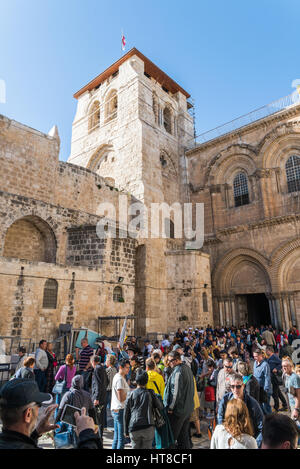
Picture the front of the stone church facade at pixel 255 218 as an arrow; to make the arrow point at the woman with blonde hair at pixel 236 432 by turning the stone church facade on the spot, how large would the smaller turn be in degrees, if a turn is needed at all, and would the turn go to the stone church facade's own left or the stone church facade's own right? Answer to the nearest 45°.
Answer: approximately 45° to the stone church facade's own left

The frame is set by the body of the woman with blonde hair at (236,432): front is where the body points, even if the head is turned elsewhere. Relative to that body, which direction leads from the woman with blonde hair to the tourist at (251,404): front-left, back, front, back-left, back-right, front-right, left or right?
front

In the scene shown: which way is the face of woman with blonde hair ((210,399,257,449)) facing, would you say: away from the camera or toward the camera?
away from the camera

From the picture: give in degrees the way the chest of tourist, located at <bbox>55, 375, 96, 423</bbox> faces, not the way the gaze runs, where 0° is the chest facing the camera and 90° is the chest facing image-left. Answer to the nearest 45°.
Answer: approximately 180°

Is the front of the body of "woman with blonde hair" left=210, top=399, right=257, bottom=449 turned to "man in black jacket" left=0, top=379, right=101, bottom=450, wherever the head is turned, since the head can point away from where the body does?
no

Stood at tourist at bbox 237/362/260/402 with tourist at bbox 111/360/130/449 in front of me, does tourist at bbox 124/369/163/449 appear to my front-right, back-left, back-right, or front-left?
front-left

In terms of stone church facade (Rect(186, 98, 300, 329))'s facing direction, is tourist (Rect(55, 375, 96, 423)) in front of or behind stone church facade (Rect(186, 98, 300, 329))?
in front

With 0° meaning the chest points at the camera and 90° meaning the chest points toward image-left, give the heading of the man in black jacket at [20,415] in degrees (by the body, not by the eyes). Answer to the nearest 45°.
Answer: approximately 225°
